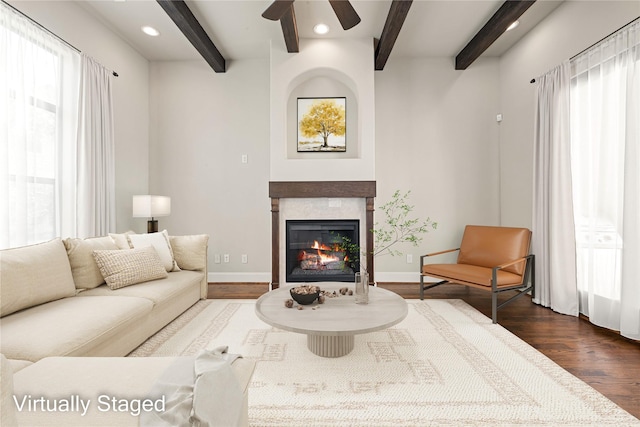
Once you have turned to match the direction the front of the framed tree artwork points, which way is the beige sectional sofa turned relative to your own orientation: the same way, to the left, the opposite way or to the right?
to the left

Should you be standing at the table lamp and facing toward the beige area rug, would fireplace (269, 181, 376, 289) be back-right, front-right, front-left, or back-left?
front-left

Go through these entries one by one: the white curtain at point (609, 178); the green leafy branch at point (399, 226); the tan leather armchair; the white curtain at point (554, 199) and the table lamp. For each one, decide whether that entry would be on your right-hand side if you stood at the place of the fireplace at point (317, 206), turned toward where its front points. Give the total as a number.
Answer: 1

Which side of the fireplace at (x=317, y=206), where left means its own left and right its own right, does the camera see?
front

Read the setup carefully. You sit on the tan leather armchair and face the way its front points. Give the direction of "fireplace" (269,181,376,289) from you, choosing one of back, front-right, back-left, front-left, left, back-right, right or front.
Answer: front-right

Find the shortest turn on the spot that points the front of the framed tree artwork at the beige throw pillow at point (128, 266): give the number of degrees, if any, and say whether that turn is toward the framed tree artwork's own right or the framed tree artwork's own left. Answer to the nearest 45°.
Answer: approximately 45° to the framed tree artwork's own right

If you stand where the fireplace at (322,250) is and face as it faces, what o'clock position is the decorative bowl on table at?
The decorative bowl on table is roughly at 12 o'clock from the fireplace.

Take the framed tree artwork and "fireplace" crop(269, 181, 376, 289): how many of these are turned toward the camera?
2

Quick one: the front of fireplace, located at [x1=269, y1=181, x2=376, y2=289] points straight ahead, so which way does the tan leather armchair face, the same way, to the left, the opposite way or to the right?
to the right

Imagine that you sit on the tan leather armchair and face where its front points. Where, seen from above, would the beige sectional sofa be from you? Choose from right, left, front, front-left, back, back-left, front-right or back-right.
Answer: front

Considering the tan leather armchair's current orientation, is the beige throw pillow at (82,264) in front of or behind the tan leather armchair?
in front

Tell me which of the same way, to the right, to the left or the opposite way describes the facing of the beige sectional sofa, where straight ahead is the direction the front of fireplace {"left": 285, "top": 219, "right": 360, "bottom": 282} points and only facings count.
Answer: to the left

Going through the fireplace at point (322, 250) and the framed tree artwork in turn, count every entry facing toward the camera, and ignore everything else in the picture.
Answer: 2

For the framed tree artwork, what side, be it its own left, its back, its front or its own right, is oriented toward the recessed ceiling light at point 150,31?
right

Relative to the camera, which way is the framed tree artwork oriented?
toward the camera
